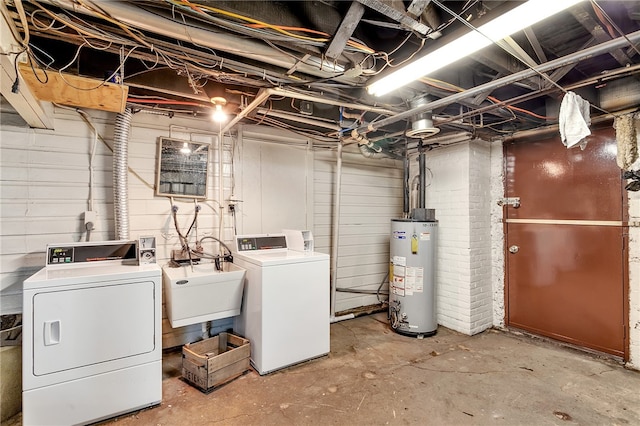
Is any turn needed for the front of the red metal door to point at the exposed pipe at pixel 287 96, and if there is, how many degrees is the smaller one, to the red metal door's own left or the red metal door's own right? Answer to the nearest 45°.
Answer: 0° — it already faces it

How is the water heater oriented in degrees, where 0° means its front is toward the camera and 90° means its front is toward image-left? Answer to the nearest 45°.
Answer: approximately 45°

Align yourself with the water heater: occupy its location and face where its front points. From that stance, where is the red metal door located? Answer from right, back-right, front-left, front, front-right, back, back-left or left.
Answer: back-left

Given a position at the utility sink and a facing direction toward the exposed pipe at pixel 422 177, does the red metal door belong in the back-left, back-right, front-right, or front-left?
front-right

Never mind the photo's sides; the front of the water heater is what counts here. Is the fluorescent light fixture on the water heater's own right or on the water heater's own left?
on the water heater's own left

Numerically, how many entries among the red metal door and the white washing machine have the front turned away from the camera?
0

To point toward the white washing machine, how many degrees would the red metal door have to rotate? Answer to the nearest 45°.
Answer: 0° — it already faces it

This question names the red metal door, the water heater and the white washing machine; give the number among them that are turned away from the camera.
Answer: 0

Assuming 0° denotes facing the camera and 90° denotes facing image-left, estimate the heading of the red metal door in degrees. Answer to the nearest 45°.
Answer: approximately 45°

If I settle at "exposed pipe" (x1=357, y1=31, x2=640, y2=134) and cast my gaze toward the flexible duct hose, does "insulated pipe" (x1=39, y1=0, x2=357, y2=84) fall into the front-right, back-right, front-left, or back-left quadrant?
front-left

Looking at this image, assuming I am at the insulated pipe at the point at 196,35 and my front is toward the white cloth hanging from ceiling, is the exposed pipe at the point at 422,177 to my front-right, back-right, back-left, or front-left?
front-left

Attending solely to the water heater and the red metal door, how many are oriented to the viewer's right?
0
